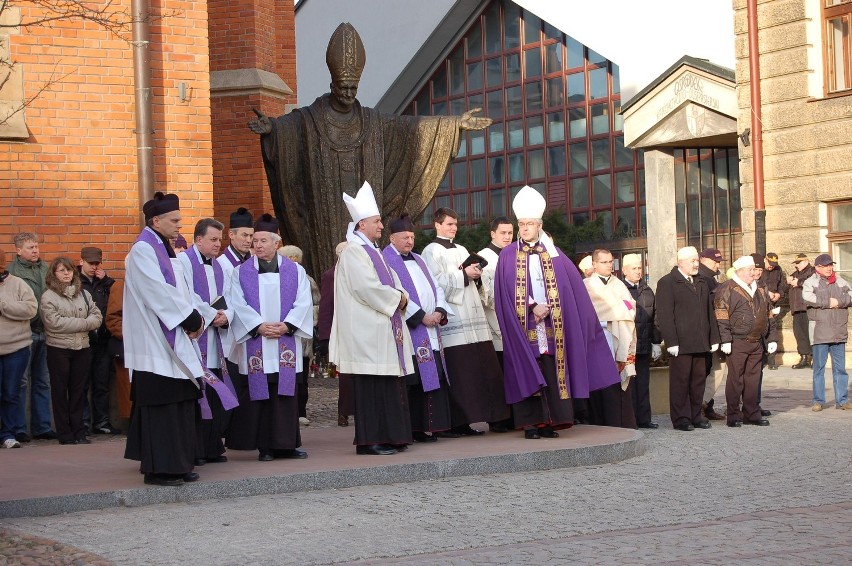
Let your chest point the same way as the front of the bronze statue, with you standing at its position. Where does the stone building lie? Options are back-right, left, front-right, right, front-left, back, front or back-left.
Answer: back-left

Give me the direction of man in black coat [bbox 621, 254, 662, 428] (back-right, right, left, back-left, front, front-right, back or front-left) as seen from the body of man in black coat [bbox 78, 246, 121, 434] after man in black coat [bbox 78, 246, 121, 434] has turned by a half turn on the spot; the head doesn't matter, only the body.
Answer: back-right

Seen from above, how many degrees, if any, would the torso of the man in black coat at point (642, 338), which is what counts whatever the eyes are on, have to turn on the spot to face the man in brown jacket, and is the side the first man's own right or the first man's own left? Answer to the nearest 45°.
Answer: approximately 45° to the first man's own left

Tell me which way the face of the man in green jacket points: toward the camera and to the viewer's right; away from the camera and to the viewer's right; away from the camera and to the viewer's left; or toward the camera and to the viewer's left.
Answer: toward the camera and to the viewer's right

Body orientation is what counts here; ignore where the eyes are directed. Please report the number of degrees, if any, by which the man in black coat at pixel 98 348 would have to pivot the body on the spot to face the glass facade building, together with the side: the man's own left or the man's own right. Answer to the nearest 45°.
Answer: approximately 90° to the man's own left

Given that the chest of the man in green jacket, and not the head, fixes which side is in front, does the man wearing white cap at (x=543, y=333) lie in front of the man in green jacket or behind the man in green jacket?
in front

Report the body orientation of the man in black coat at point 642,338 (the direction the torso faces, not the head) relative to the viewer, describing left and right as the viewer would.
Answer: facing the viewer and to the right of the viewer

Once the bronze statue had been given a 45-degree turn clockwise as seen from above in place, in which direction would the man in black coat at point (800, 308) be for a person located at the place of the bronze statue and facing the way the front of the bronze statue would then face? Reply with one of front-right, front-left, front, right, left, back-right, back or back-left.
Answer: back

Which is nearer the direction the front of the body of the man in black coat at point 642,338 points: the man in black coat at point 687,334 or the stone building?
the man in black coat

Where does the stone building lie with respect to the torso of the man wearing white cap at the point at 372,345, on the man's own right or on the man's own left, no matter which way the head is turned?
on the man's own left

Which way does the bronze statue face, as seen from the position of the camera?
facing the viewer

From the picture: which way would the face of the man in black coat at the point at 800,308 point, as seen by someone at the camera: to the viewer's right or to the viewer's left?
to the viewer's left

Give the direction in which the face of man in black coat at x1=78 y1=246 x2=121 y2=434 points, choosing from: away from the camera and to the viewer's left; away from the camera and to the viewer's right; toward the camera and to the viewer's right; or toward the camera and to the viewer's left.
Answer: toward the camera and to the viewer's right
